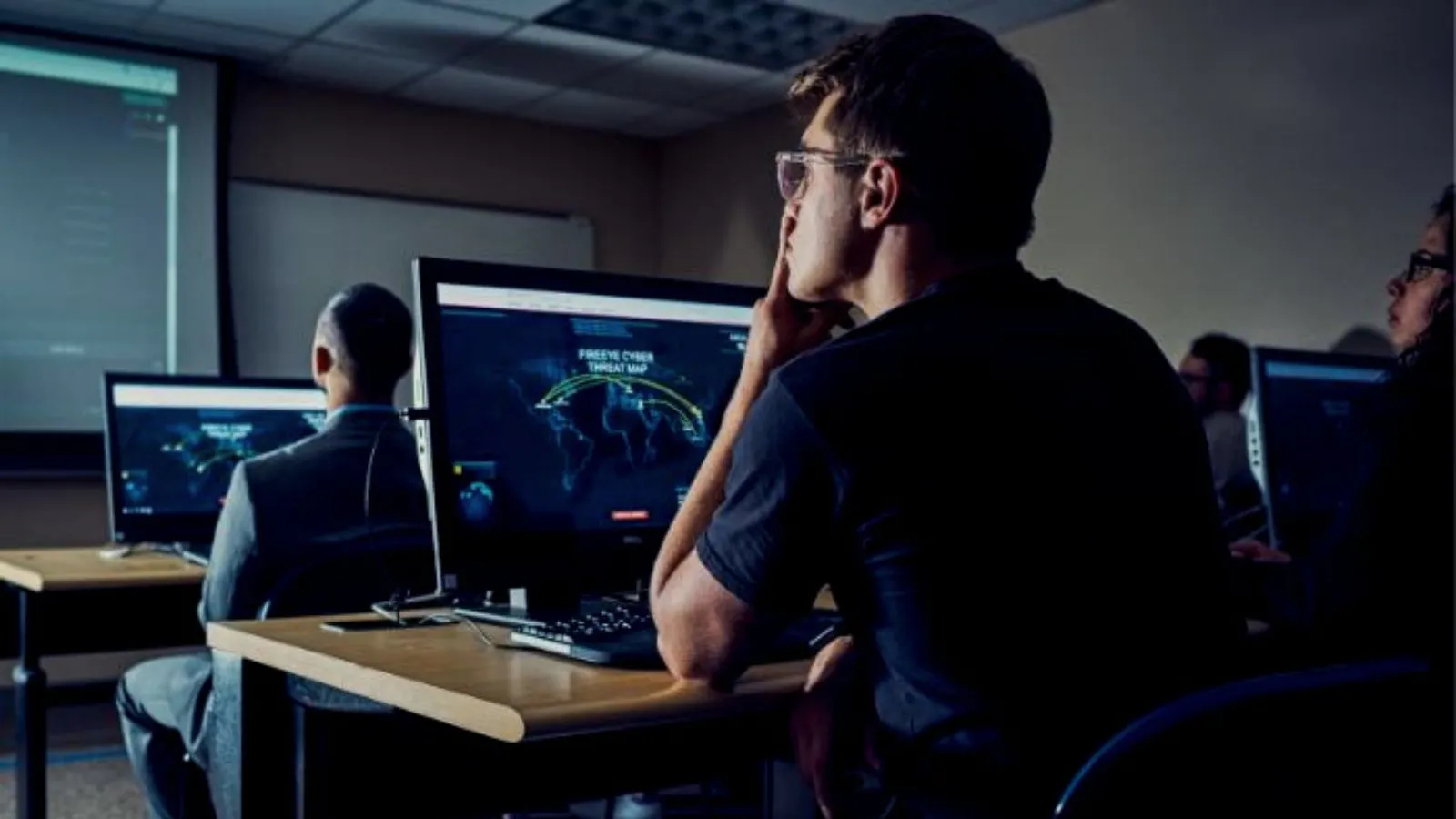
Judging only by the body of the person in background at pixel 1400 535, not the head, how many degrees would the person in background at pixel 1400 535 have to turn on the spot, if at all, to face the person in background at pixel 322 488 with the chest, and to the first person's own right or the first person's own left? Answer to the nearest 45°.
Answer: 0° — they already face them

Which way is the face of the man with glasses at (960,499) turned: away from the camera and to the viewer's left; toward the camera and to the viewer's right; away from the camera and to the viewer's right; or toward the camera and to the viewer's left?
away from the camera and to the viewer's left

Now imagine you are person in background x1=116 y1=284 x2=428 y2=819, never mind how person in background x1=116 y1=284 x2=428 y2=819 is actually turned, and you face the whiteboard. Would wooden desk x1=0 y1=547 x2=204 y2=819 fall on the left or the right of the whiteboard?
left

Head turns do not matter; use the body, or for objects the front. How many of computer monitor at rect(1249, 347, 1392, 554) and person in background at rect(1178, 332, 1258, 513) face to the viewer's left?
1

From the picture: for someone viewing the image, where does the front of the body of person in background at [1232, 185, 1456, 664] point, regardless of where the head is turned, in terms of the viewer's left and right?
facing to the left of the viewer

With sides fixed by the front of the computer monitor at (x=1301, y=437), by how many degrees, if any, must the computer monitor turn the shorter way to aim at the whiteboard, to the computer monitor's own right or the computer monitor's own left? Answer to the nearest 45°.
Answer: approximately 135° to the computer monitor's own right

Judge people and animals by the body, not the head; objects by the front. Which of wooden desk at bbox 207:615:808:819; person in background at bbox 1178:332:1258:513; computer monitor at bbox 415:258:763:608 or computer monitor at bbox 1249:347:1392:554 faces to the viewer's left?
the person in background

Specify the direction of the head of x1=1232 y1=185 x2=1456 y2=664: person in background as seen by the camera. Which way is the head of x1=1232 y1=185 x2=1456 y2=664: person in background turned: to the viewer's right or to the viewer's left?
to the viewer's left

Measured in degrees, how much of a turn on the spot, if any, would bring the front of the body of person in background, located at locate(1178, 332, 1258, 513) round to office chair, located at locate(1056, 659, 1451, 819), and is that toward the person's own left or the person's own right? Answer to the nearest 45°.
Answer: approximately 90° to the person's own left

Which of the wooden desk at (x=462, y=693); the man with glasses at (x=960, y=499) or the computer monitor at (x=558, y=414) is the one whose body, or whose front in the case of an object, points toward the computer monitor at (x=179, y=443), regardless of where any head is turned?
the man with glasses

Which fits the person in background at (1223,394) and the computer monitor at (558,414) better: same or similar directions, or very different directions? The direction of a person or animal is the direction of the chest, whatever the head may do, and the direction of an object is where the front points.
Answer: very different directions

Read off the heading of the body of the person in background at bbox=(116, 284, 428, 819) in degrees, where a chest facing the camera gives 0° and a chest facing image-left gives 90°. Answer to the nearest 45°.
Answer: approximately 135°
